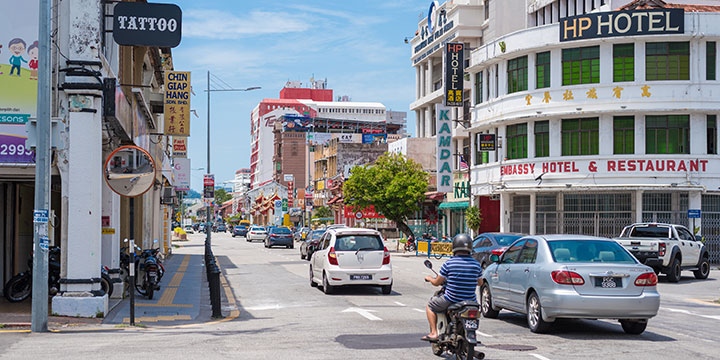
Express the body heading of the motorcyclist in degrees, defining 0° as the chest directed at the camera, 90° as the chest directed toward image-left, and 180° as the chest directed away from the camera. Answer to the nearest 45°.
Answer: approximately 135°

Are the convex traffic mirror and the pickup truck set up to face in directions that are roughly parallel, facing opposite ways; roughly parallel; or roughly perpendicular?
roughly perpendicular

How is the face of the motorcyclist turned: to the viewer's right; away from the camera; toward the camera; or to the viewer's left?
away from the camera

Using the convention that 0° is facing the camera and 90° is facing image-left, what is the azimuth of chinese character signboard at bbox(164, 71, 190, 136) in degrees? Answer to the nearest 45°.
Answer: approximately 0°

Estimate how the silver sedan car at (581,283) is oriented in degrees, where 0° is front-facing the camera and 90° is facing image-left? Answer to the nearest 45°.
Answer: approximately 135°

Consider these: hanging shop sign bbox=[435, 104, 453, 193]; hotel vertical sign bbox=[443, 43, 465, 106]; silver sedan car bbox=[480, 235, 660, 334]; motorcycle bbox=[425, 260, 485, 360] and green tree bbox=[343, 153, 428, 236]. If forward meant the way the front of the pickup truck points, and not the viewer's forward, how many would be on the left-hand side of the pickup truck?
3
